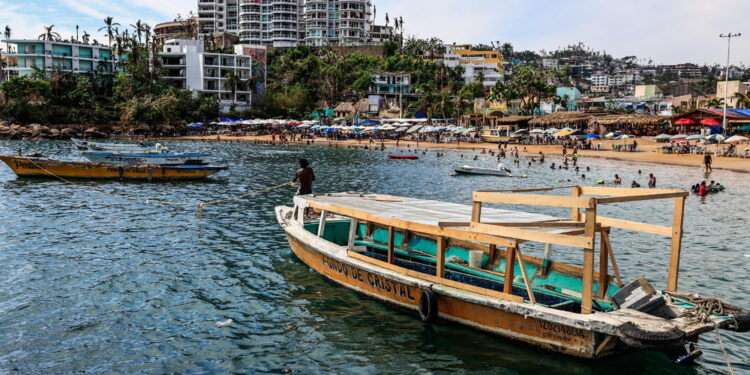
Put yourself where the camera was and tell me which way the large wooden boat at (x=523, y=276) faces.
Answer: facing away from the viewer and to the left of the viewer

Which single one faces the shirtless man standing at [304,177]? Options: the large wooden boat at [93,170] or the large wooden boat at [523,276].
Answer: the large wooden boat at [523,276]

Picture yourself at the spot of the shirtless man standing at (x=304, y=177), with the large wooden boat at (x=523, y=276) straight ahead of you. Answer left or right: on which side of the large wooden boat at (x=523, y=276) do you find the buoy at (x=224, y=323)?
right

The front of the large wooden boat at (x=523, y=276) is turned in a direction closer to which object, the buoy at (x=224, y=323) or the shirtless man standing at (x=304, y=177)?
the shirtless man standing

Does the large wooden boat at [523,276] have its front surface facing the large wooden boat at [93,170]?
yes

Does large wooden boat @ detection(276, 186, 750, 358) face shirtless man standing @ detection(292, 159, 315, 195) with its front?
yes

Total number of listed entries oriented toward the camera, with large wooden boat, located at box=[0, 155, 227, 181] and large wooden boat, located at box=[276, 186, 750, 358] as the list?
0

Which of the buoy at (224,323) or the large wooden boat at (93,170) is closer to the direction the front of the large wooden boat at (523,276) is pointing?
the large wooden boat
